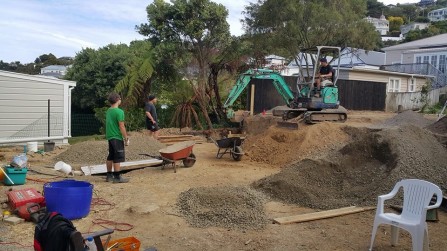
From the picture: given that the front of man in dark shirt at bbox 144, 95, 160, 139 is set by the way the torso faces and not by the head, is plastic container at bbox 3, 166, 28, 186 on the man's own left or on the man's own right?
on the man's own right

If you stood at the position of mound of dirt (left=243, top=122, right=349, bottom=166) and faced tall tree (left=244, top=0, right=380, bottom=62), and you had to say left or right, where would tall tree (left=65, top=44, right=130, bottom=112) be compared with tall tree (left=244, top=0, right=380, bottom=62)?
left

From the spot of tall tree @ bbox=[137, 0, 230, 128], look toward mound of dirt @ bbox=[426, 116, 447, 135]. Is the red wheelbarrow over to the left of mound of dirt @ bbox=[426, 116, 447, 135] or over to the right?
right

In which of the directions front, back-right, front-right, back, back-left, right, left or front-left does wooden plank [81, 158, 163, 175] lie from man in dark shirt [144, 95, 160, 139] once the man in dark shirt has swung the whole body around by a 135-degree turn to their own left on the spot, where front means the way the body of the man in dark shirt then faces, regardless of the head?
back-left

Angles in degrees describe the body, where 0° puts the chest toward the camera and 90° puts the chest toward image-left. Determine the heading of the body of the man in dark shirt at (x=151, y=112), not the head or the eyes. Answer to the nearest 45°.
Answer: approximately 270°

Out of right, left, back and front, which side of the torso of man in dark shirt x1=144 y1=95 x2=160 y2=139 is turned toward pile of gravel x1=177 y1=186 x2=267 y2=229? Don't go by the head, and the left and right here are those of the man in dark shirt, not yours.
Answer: right

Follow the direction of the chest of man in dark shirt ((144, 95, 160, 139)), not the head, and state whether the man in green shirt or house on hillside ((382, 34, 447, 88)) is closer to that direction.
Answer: the house on hillside

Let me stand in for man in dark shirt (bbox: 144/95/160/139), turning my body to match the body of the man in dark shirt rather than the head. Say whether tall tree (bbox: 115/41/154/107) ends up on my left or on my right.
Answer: on my left

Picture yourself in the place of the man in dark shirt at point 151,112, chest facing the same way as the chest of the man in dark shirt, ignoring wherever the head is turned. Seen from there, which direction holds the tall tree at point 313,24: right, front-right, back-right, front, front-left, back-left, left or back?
front-left

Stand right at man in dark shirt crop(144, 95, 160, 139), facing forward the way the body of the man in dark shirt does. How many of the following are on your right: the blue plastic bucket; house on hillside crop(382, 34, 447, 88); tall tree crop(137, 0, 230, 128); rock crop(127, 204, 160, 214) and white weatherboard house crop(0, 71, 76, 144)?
2
